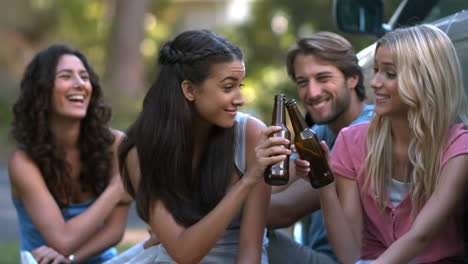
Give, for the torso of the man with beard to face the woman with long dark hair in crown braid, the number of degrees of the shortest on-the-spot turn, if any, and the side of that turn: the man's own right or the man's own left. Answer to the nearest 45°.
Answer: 0° — they already face them

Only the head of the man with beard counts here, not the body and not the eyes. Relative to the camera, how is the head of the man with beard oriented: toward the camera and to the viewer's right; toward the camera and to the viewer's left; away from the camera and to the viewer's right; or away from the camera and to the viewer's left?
toward the camera and to the viewer's left

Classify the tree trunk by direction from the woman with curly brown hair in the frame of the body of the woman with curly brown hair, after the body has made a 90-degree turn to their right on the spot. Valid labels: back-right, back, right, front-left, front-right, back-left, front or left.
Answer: back-right

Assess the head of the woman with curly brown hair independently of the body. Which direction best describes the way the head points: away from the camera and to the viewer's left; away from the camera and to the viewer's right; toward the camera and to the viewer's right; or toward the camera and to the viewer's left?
toward the camera and to the viewer's right

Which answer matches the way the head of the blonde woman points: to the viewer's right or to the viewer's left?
to the viewer's left

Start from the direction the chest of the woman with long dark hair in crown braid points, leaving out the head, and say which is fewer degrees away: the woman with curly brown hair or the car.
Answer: the car

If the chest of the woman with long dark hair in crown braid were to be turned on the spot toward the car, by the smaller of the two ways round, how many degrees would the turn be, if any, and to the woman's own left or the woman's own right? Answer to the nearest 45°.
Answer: approximately 90° to the woman's own left

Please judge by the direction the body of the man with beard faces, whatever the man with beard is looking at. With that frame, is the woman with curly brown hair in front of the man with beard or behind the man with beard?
in front

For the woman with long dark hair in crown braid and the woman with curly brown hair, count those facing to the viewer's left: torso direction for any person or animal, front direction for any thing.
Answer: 0

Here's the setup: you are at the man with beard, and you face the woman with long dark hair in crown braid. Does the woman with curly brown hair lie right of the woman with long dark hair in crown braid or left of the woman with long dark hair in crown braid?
right

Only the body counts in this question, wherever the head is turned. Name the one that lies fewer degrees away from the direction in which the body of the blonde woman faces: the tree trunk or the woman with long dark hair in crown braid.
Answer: the woman with long dark hair in crown braid

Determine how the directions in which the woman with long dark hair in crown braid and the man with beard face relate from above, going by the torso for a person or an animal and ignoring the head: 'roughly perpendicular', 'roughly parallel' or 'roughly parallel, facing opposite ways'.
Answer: roughly perpendicular

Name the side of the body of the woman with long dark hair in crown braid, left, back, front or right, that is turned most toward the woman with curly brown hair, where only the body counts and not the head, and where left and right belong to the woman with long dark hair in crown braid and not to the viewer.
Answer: back

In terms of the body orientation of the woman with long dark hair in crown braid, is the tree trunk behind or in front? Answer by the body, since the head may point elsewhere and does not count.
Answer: behind

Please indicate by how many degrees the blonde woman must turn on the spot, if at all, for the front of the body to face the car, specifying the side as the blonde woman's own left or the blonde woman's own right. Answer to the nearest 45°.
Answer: approximately 135° to the blonde woman's own right
